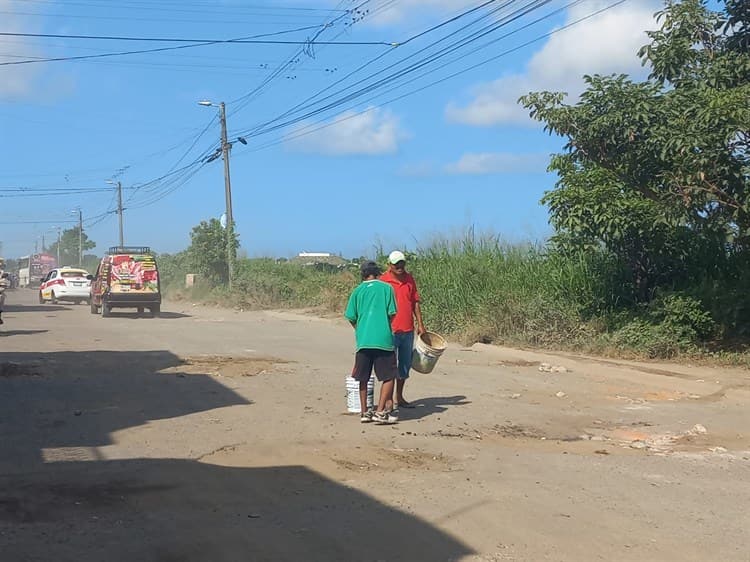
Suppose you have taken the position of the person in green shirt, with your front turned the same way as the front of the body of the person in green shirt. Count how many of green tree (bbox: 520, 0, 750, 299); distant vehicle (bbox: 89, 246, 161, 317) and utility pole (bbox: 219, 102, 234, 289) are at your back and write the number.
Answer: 0

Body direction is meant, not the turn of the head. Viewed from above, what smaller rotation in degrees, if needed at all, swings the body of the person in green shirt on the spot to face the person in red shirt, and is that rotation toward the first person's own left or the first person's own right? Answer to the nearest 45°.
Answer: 0° — they already face them

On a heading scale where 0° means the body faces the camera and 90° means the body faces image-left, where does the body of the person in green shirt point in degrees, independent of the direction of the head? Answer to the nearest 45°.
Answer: approximately 180°

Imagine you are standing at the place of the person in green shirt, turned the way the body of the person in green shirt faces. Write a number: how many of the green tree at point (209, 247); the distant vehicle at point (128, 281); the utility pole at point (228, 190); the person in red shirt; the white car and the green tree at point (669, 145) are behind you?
0

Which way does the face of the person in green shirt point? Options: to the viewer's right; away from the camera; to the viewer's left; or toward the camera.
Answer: away from the camera

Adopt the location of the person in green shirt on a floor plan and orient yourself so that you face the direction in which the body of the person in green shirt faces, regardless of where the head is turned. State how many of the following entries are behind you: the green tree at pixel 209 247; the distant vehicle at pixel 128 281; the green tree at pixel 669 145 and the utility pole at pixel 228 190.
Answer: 0

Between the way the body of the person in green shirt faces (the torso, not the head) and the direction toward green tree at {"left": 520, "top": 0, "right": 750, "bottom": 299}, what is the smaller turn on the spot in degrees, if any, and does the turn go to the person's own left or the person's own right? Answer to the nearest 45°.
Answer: approximately 45° to the person's own right
